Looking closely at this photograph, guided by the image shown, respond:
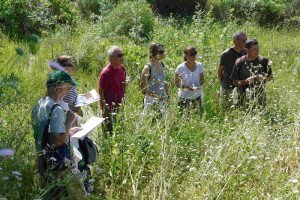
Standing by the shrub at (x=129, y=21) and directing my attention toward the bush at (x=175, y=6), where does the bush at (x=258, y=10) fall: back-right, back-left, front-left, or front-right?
front-right

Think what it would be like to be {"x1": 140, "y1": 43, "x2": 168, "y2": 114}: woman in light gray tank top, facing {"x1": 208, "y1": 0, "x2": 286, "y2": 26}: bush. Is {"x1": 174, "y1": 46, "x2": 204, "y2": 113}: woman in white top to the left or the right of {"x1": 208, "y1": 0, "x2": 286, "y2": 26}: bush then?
right

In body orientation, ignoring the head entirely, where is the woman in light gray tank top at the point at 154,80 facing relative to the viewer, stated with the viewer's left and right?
facing the viewer and to the right of the viewer

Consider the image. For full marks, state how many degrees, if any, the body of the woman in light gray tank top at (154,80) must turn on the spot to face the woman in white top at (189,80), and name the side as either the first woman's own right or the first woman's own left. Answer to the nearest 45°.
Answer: approximately 90° to the first woman's own left

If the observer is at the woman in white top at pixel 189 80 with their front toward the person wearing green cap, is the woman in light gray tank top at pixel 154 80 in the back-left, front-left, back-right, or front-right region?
front-right

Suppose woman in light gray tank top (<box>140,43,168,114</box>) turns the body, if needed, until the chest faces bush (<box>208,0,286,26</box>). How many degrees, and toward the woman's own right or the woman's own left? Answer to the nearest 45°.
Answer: approximately 135° to the woman's own left

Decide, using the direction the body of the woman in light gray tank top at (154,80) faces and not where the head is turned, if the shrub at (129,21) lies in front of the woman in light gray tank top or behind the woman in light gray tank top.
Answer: behind

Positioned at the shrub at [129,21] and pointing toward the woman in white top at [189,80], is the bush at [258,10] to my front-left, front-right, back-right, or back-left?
back-left

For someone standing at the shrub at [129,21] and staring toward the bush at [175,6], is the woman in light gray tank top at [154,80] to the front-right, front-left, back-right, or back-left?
back-right

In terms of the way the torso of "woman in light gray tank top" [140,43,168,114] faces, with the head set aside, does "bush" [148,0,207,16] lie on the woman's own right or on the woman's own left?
on the woman's own left
